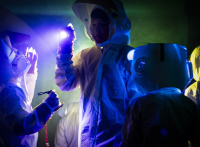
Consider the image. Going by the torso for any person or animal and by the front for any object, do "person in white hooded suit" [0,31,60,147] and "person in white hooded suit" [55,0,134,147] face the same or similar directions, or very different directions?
very different directions

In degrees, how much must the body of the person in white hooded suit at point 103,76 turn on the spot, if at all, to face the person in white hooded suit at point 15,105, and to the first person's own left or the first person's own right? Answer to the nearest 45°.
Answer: approximately 45° to the first person's own right

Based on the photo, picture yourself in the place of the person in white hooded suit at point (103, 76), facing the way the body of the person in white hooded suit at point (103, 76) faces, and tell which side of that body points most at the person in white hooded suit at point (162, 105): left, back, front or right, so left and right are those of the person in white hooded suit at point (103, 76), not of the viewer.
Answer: left

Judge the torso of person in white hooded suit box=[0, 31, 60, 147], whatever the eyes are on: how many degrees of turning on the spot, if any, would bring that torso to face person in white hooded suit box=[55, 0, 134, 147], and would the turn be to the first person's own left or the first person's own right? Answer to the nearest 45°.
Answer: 0° — they already face them

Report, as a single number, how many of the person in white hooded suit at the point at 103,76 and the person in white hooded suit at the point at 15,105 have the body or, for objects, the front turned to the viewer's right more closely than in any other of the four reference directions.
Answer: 1

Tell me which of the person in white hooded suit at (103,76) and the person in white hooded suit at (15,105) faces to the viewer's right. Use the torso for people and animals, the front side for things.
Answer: the person in white hooded suit at (15,105)

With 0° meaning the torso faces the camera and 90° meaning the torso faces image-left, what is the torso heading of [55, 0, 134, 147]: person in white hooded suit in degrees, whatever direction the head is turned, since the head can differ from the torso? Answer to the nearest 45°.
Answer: approximately 45°

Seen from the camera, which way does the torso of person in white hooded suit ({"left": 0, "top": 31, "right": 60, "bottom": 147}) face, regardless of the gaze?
to the viewer's right
